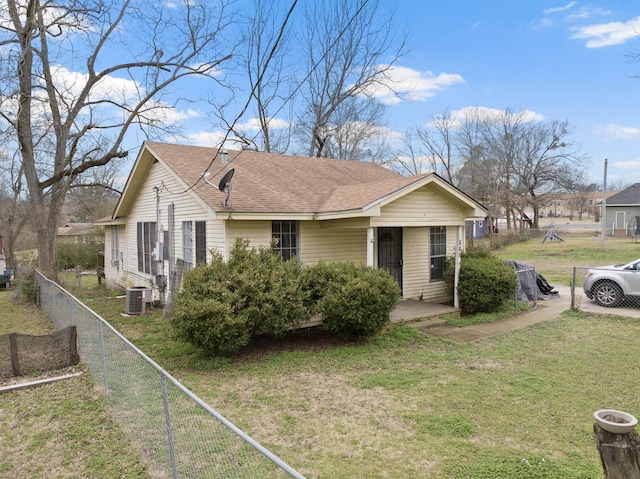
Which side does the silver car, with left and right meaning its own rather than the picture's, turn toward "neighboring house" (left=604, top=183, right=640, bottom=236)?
right

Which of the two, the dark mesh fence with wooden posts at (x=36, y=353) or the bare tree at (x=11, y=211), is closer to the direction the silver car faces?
the bare tree

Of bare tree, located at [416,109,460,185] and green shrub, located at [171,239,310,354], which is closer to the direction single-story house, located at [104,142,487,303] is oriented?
the green shrub

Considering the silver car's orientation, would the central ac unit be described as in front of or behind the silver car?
in front

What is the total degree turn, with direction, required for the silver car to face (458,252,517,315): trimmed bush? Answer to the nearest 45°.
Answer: approximately 45° to its left

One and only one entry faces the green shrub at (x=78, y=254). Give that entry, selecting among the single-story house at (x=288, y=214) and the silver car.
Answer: the silver car

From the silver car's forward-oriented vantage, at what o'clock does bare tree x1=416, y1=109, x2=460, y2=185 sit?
The bare tree is roughly at 2 o'clock from the silver car.

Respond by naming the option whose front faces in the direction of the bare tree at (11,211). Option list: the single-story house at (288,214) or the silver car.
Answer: the silver car

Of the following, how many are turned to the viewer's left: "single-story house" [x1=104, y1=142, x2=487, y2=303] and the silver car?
1

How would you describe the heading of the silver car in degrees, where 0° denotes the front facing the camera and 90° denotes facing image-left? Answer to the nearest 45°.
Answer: approximately 90°

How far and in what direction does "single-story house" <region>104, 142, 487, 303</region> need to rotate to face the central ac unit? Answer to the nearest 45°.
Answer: approximately 135° to its right

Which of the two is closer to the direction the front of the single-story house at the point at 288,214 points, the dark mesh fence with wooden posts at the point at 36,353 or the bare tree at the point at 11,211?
the dark mesh fence with wooden posts

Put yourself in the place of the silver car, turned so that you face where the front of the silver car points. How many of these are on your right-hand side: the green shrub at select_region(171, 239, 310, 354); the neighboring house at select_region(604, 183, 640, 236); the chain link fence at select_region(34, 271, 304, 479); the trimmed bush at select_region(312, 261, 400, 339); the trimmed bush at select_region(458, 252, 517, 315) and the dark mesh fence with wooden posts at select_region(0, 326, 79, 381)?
1

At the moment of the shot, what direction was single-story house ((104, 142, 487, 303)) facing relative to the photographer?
facing the viewer and to the right of the viewer

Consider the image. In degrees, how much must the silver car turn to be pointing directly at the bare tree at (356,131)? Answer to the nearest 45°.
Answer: approximately 45° to its right

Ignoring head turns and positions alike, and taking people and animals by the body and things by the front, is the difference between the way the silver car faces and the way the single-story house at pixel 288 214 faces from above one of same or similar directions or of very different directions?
very different directions
